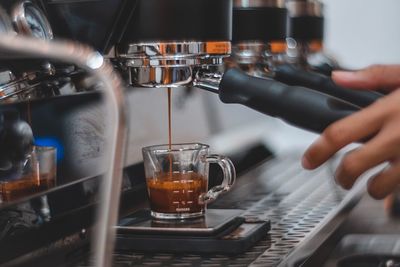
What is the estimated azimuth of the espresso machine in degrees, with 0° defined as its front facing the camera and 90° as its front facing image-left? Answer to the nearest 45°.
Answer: approximately 315°

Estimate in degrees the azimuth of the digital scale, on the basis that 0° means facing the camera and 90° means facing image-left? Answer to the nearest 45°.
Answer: approximately 270°
